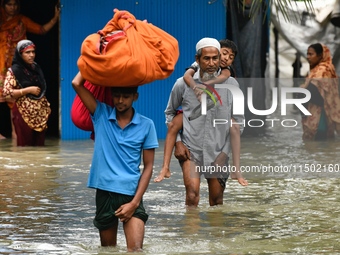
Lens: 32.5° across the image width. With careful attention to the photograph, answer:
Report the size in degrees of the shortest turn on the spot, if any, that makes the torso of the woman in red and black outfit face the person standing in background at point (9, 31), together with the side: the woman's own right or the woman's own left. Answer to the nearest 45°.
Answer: approximately 135° to the woman's own left

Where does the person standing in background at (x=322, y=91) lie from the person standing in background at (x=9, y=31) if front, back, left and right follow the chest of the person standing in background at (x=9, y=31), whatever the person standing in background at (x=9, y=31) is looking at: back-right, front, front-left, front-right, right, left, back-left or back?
left

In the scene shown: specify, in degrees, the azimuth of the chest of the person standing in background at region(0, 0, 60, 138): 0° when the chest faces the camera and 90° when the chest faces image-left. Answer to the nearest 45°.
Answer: approximately 0°

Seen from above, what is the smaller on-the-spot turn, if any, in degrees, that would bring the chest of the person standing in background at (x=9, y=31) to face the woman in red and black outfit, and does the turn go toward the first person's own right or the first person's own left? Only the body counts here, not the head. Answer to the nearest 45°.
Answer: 0° — they already face them

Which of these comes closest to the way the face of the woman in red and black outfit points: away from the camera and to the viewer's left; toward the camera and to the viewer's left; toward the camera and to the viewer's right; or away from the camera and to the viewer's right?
toward the camera and to the viewer's right

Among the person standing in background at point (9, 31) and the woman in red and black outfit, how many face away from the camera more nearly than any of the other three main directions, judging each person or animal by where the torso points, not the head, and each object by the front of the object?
0

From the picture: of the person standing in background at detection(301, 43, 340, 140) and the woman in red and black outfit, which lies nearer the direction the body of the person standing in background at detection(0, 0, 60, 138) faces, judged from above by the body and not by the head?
the woman in red and black outfit

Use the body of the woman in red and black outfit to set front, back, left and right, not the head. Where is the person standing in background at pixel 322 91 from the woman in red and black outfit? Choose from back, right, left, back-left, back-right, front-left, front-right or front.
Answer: front-left

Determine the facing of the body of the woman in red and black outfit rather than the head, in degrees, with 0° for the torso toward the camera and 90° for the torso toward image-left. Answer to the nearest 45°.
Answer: approximately 315°
